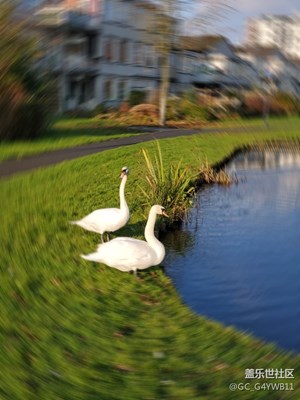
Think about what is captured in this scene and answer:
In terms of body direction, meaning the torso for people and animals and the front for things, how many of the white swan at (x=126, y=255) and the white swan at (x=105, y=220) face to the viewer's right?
2

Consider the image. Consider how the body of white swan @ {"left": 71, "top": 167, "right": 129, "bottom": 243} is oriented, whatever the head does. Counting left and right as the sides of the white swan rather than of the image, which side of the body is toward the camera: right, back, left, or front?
right

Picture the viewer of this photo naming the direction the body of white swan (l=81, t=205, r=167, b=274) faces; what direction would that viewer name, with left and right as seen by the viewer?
facing to the right of the viewer

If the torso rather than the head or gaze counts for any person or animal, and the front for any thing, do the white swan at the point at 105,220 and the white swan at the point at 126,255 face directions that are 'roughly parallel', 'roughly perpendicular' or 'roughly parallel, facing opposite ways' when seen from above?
roughly parallel
